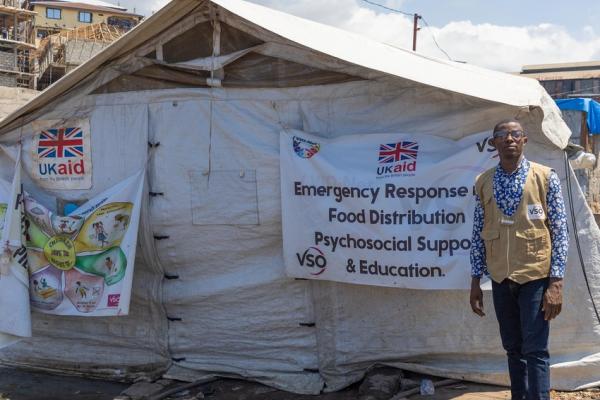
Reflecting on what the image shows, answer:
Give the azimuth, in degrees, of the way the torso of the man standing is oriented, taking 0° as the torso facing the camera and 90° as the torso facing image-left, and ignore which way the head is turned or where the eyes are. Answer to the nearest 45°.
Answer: approximately 0°

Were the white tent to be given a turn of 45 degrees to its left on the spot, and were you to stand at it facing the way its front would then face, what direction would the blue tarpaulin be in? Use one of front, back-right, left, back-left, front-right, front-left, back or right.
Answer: left

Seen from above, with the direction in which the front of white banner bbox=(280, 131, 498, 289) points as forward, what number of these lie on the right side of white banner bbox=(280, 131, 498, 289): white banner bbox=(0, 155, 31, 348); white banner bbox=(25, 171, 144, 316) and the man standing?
2

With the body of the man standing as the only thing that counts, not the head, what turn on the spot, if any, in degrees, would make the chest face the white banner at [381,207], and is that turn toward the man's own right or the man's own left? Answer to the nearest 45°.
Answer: approximately 135° to the man's own right

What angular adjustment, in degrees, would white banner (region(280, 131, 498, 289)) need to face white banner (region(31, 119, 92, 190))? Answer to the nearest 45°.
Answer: approximately 90° to its right

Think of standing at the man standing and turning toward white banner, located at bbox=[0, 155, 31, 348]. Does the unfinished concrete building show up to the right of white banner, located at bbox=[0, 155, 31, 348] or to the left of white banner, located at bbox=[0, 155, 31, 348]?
right

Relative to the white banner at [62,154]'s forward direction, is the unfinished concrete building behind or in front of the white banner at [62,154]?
behind

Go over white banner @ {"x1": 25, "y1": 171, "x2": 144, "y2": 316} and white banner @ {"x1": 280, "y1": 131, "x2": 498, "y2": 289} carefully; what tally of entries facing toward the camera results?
2

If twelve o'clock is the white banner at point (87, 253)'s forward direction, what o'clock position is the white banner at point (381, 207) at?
the white banner at point (381, 207) is roughly at 10 o'clock from the white banner at point (87, 253).

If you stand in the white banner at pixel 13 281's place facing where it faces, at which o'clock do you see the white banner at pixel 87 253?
the white banner at pixel 87 253 is roughly at 10 o'clock from the white banner at pixel 13 281.

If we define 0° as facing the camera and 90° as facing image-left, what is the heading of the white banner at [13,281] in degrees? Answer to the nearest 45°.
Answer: approximately 0°
